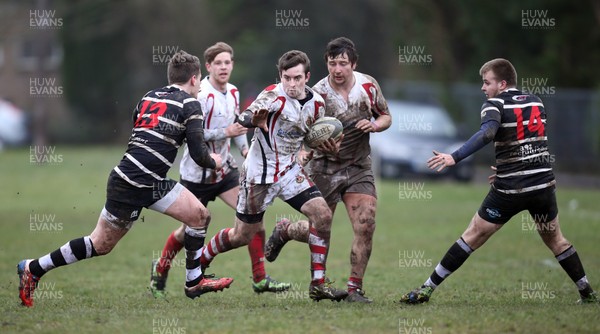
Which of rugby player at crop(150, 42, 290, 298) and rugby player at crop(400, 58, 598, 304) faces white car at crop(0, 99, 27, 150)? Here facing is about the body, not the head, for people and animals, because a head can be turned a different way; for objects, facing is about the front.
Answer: rugby player at crop(400, 58, 598, 304)

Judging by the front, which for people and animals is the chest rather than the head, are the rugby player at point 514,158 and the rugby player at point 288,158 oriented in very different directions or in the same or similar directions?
very different directions

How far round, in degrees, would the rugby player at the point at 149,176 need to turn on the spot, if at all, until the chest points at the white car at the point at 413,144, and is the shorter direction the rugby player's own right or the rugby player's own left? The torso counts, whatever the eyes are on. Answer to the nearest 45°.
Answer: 0° — they already face it

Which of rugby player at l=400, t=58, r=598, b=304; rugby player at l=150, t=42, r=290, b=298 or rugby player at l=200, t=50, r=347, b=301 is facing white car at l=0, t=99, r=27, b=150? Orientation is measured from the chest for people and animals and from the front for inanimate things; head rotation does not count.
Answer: rugby player at l=400, t=58, r=598, b=304

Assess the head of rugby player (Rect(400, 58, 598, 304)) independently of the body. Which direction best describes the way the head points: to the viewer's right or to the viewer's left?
to the viewer's left

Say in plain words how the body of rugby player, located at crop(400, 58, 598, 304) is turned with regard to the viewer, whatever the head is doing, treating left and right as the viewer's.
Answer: facing away from the viewer and to the left of the viewer

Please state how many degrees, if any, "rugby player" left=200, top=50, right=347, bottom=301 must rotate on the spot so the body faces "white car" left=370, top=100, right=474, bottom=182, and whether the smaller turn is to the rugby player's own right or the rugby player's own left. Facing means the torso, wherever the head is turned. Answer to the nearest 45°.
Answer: approximately 135° to the rugby player's own left

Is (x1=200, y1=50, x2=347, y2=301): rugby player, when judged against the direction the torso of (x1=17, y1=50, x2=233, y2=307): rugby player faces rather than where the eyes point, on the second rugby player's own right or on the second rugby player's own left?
on the second rugby player's own right

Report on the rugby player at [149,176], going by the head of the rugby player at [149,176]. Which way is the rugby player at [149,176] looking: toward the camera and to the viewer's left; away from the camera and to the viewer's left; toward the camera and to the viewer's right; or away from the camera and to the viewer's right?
away from the camera and to the viewer's right

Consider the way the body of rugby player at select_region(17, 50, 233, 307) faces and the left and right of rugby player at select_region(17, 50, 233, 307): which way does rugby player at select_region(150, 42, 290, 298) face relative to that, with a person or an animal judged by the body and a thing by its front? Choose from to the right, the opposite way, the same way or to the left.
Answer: to the right

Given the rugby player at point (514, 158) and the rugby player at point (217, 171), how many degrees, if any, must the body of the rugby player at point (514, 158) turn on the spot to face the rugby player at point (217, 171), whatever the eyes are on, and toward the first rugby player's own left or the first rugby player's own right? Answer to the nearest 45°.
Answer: approximately 45° to the first rugby player's own left

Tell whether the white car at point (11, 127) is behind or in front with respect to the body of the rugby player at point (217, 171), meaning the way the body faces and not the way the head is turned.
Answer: behind
